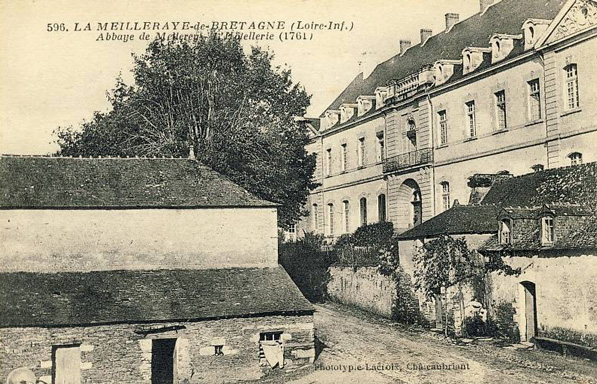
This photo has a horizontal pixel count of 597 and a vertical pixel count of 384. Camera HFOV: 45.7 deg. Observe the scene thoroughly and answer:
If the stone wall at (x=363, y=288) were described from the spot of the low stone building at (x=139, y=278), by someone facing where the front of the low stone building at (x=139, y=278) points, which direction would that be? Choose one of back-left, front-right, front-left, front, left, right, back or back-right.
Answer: back-left

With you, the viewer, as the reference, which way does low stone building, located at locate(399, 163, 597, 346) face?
facing the viewer and to the left of the viewer

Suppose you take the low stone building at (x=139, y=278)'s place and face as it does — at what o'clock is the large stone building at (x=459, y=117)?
The large stone building is roughly at 8 o'clock from the low stone building.

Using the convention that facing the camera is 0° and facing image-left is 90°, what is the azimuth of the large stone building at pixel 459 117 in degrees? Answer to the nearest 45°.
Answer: approximately 45°

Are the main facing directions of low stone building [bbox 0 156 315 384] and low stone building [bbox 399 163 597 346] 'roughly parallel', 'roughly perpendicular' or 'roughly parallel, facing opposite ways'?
roughly perpendicular

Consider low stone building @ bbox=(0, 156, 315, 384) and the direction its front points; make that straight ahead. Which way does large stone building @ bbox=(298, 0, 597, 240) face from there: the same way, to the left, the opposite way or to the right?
to the right

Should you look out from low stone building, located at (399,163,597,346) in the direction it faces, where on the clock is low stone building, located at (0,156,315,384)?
low stone building, located at (0,156,315,384) is roughly at 1 o'clock from low stone building, located at (399,163,597,346).

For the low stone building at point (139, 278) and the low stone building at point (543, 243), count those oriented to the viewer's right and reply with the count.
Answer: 0

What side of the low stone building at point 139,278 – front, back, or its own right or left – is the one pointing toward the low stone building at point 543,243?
left
